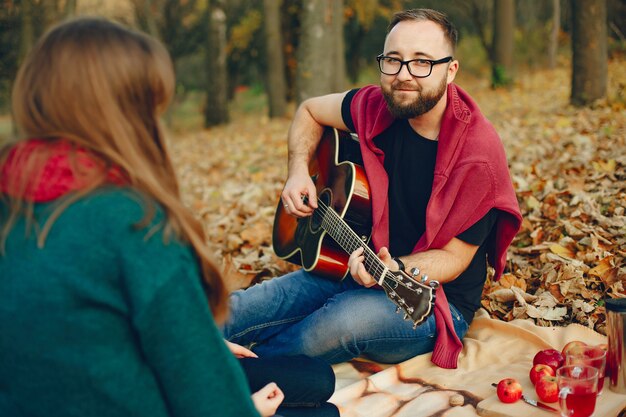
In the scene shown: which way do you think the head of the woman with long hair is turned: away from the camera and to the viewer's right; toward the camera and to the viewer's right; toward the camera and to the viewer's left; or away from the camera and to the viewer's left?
away from the camera and to the viewer's right

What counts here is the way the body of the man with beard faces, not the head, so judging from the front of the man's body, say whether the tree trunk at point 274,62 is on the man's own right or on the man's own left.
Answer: on the man's own right

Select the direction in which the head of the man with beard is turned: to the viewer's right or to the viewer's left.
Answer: to the viewer's left

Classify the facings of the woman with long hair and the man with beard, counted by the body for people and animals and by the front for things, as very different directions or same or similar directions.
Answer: very different directions

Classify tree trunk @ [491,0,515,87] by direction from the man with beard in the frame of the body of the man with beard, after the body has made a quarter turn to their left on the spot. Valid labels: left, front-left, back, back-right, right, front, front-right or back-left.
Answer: back-left

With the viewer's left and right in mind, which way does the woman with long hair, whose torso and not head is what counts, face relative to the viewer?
facing away from the viewer and to the right of the viewer

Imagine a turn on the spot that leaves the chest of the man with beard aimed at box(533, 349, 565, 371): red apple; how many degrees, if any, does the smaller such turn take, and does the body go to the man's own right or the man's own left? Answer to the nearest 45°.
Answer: approximately 90° to the man's own left

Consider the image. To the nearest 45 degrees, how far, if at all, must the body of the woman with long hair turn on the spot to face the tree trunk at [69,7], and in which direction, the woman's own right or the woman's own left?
approximately 45° to the woman's own left

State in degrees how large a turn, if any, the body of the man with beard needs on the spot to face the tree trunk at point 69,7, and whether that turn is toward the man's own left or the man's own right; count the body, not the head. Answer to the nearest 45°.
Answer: approximately 90° to the man's own right

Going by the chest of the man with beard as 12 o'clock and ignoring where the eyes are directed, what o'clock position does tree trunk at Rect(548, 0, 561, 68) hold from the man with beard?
The tree trunk is roughly at 5 o'clock from the man with beard.

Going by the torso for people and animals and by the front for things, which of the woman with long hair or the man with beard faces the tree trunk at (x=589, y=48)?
the woman with long hair
